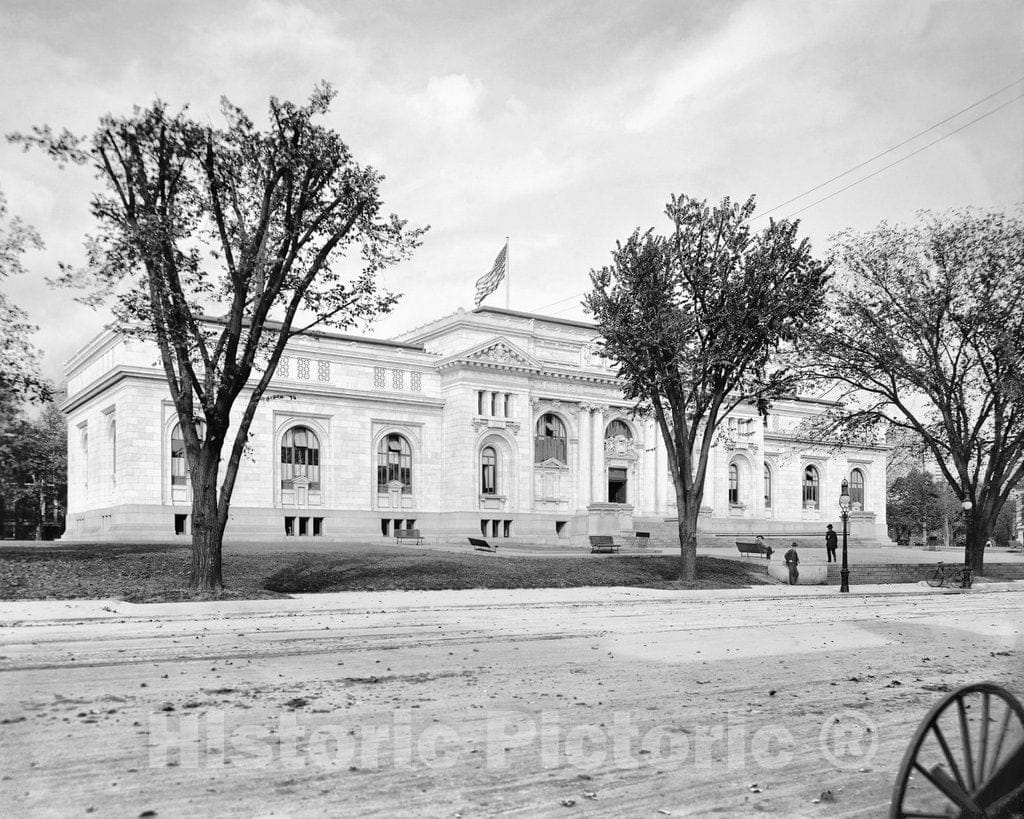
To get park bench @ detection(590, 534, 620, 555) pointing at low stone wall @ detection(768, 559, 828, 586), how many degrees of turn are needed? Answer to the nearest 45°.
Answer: approximately 45° to its left

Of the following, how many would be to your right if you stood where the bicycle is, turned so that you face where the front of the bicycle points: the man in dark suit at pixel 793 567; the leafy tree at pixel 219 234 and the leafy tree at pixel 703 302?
0

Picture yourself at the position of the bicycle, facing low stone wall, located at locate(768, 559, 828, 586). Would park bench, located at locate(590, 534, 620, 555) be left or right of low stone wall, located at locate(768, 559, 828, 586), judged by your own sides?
right

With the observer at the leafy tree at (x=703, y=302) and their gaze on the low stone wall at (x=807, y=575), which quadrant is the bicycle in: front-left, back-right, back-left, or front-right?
front-right

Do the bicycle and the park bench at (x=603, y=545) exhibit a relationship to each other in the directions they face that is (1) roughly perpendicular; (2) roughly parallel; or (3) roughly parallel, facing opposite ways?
roughly perpendicular

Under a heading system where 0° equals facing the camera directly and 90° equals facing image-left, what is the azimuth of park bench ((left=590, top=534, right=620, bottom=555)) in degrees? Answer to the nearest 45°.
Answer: approximately 0°
